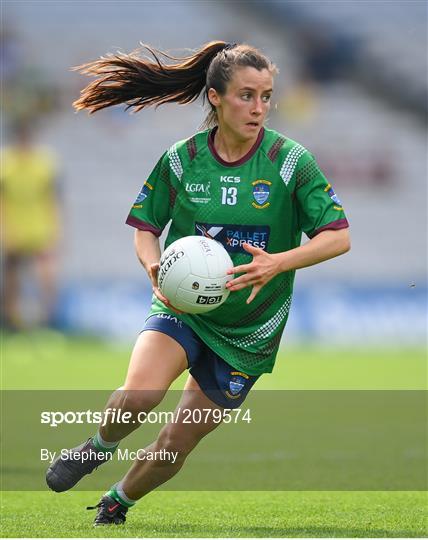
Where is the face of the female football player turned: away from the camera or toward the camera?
toward the camera

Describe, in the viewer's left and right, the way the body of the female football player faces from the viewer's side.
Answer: facing the viewer
